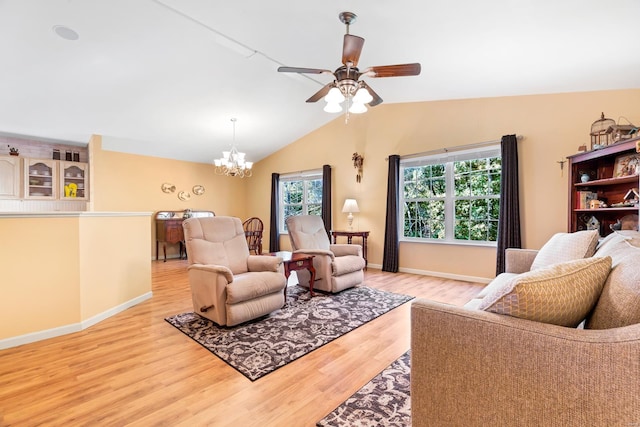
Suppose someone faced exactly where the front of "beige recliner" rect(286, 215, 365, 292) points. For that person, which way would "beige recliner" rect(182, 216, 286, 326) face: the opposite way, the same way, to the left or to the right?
the same way

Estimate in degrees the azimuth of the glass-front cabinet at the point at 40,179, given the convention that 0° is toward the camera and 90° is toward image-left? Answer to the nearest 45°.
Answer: approximately 0°

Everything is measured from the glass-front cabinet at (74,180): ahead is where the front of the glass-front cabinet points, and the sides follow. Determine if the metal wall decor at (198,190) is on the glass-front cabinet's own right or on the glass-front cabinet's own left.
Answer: on the glass-front cabinet's own left

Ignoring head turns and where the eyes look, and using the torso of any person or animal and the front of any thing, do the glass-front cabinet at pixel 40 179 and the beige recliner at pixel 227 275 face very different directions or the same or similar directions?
same or similar directions

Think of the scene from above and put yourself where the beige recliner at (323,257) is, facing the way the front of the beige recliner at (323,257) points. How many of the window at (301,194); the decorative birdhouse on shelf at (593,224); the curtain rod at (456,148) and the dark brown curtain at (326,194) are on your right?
0

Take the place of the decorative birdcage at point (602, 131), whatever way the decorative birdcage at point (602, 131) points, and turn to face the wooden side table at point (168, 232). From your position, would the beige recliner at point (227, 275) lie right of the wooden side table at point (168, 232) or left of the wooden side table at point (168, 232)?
left

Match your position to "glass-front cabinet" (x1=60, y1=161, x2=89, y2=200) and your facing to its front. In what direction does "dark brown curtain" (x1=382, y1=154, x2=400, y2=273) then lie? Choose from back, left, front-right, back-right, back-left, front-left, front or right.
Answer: front-left

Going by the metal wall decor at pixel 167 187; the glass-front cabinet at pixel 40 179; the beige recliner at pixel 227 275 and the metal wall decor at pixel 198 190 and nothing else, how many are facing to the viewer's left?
0

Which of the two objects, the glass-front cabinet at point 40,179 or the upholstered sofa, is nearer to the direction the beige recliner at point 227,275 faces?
the upholstered sofa

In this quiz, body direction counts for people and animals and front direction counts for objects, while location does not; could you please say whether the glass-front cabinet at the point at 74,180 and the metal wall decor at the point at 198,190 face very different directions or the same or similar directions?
same or similar directions

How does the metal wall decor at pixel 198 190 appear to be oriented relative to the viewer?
toward the camera

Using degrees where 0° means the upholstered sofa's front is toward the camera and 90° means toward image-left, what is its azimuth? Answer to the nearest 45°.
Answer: approximately 90°

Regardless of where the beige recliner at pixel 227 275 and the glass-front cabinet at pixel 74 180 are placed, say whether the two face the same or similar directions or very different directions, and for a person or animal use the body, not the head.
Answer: same or similar directions

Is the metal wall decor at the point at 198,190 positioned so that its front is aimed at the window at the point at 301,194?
no

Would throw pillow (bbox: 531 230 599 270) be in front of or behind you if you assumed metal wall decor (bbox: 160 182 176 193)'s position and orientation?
in front

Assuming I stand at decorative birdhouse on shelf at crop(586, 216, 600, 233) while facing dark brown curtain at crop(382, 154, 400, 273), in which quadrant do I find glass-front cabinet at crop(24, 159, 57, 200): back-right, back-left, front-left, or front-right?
front-left

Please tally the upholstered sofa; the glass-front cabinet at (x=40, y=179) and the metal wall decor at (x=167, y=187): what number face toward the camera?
2
